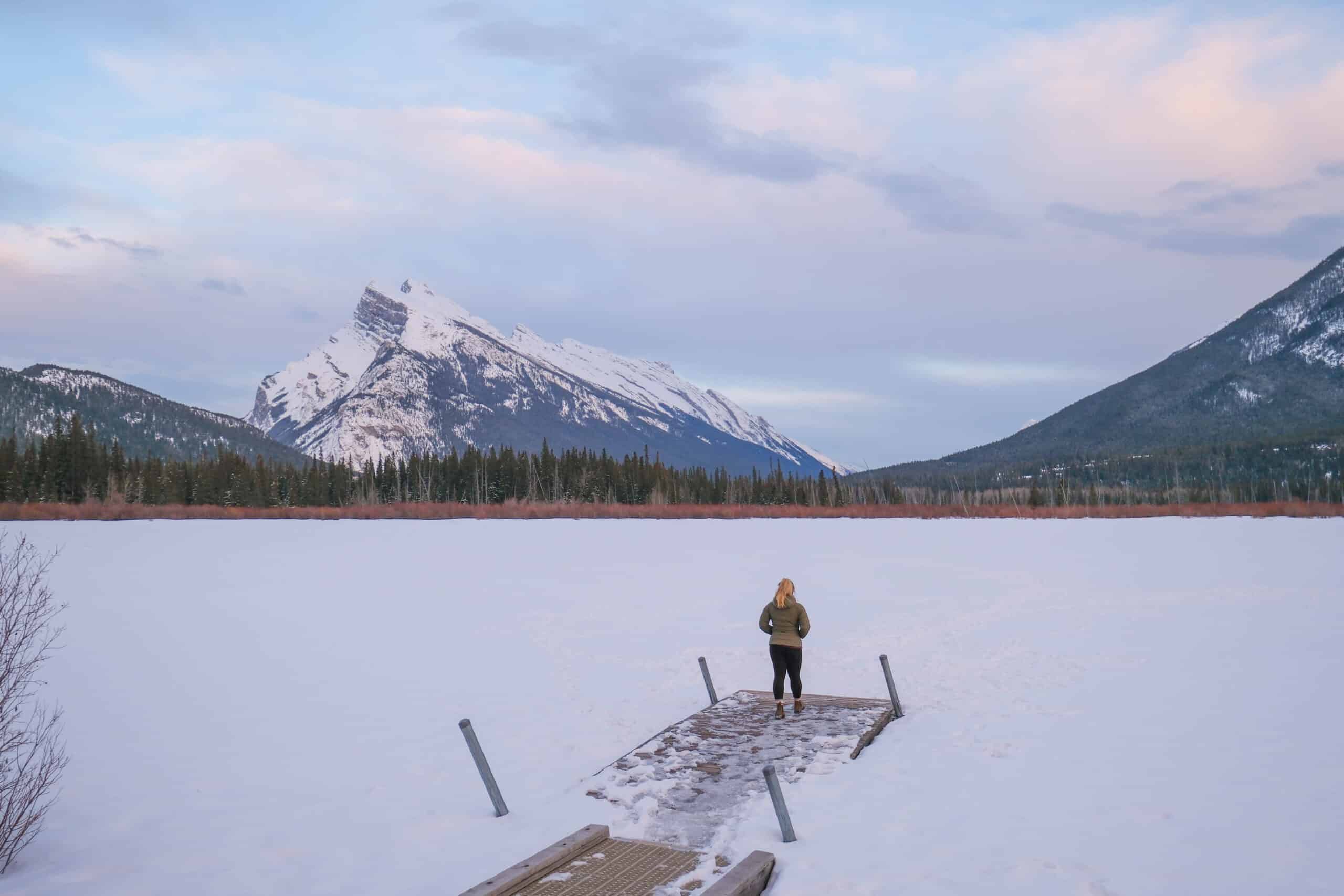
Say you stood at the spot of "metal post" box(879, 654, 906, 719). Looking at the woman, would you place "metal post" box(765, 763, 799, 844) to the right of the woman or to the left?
left

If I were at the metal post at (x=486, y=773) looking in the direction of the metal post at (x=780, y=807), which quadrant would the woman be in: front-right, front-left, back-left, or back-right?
front-left

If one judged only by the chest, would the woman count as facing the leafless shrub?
no

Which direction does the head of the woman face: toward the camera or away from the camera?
away from the camera

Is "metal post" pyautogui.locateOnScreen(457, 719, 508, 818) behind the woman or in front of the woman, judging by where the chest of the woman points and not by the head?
behind

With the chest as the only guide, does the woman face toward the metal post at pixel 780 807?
no

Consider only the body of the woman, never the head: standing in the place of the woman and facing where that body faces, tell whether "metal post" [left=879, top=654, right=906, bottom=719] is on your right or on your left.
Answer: on your right

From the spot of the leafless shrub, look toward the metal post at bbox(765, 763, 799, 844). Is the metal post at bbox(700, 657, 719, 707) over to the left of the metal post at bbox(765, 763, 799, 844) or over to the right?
left

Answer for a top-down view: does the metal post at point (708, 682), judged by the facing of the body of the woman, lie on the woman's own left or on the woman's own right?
on the woman's own left

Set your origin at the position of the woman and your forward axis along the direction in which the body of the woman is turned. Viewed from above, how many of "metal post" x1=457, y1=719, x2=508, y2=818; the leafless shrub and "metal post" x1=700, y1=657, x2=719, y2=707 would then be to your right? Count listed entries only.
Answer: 0

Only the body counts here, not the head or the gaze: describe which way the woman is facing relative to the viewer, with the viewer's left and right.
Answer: facing away from the viewer
